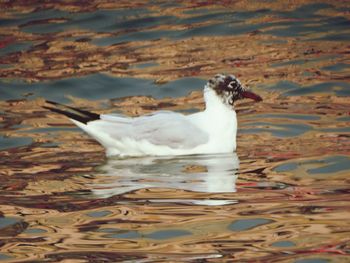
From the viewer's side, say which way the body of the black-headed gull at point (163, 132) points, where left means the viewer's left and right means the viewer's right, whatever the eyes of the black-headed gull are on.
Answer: facing to the right of the viewer
